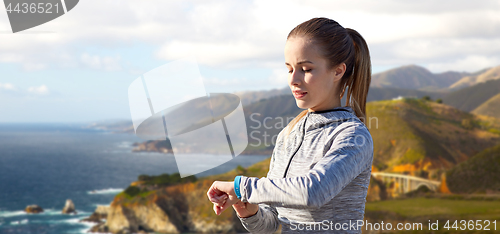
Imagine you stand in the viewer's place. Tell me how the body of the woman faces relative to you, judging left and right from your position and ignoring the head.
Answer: facing the viewer and to the left of the viewer

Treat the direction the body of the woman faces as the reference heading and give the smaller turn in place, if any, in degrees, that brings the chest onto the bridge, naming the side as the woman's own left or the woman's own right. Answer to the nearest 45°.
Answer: approximately 135° to the woman's own right
